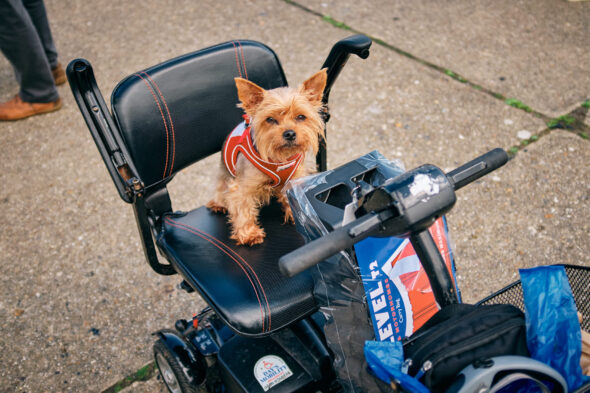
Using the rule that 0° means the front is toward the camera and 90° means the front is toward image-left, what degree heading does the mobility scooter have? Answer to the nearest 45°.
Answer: approximately 315°
